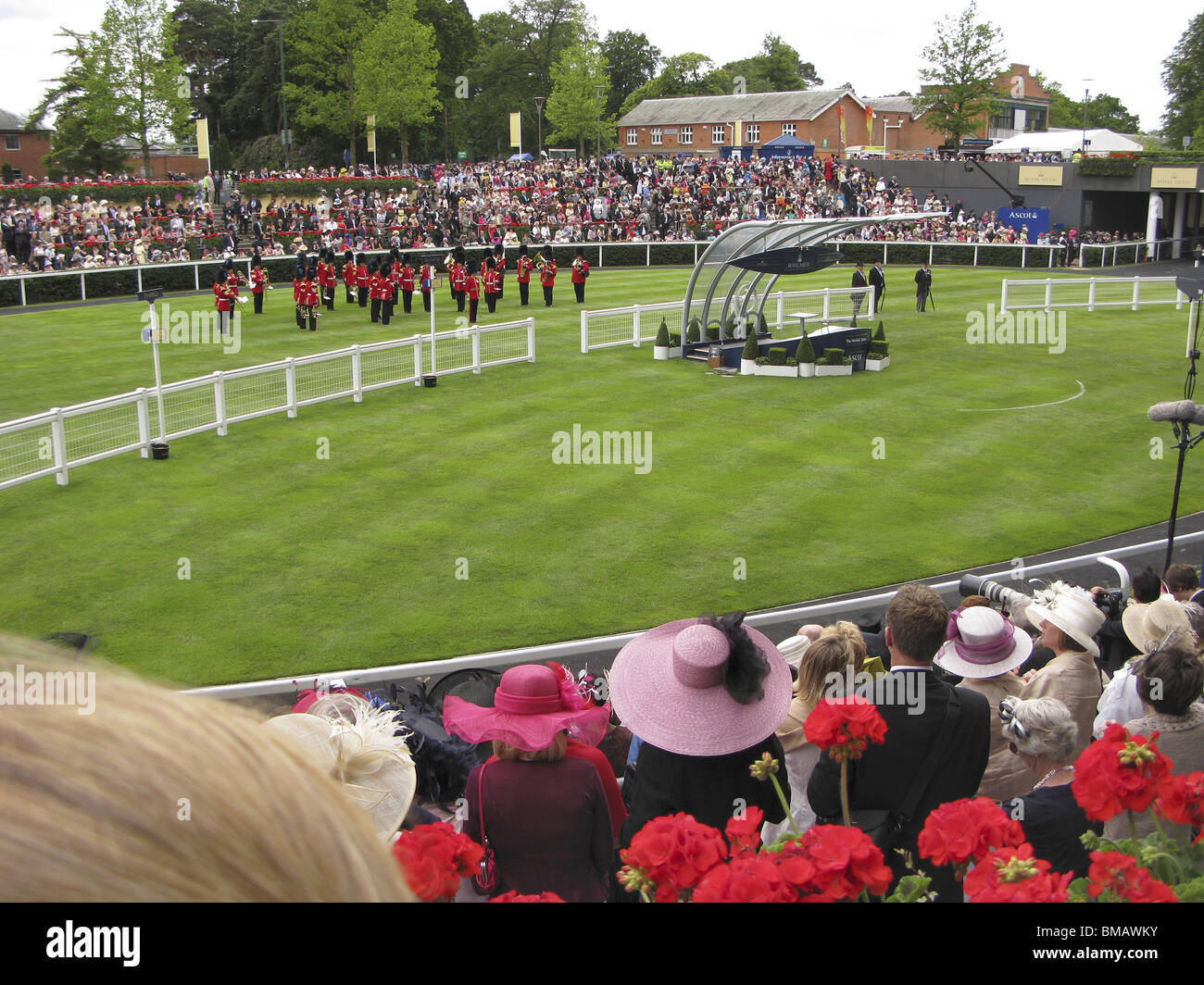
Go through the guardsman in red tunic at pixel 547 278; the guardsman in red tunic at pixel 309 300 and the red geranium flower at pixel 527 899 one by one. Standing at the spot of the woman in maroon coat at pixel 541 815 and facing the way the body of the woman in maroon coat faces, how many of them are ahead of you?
2

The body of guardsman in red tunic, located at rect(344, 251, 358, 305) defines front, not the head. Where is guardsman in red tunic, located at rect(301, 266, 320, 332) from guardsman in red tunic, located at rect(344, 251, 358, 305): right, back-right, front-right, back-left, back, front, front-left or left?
front-right

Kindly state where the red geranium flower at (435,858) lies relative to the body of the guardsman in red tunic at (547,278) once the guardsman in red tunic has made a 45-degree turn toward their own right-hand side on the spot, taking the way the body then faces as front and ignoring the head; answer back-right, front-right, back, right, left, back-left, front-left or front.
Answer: left

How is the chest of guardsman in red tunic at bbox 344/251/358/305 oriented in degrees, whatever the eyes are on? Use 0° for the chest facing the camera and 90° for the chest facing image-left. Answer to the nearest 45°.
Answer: approximately 315°

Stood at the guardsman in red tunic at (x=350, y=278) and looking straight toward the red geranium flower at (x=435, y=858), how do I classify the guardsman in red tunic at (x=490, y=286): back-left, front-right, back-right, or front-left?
front-left

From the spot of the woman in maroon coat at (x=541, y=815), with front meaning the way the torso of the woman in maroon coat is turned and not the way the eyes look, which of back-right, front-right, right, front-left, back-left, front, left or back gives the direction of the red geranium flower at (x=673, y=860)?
back

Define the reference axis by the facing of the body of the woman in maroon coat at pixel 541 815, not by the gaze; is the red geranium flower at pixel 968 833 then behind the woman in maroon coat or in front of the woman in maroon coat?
behind

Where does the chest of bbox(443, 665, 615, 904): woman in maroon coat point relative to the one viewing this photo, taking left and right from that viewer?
facing away from the viewer

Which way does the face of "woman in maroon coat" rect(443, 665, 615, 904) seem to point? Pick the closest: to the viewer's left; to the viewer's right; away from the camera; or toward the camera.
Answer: away from the camera

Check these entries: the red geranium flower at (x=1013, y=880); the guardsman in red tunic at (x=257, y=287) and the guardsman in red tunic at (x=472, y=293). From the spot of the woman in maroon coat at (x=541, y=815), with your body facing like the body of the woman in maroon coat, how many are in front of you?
2

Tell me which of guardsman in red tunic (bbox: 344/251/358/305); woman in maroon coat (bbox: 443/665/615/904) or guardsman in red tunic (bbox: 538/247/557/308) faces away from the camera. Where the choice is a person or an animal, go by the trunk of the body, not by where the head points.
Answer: the woman in maroon coat

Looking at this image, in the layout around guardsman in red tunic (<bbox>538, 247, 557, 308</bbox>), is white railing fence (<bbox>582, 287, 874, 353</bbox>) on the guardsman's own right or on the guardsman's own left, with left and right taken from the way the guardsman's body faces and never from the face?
on the guardsman's own left

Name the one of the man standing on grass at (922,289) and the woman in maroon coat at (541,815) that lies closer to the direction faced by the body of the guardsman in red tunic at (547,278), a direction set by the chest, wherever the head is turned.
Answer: the woman in maroon coat

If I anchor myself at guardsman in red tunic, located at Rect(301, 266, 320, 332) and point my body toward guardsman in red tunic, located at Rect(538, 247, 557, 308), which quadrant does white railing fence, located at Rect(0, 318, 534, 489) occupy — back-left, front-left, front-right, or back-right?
back-right

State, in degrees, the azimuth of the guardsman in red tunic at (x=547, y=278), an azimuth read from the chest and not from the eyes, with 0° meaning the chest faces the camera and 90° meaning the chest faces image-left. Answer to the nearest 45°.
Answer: approximately 45°

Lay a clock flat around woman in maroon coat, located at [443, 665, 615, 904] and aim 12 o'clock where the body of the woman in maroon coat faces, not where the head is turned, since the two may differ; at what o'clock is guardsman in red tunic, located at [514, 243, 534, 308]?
The guardsman in red tunic is roughly at 12 o'clock from the woman in maroon coat.

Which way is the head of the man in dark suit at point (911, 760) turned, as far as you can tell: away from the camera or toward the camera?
away from the camera

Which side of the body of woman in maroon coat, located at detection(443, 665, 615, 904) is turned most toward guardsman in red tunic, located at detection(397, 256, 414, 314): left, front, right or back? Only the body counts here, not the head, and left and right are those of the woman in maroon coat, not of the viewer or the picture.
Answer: front
